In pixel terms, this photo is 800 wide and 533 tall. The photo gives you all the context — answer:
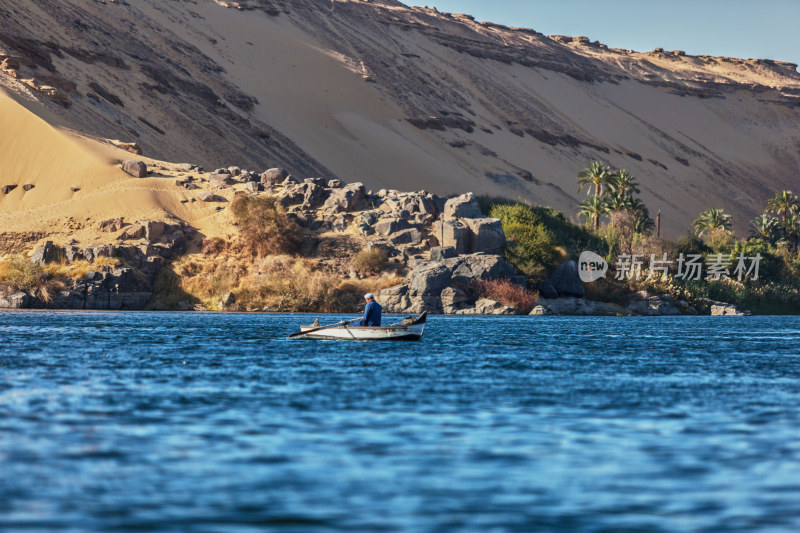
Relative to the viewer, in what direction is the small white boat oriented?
to the viewer's right
